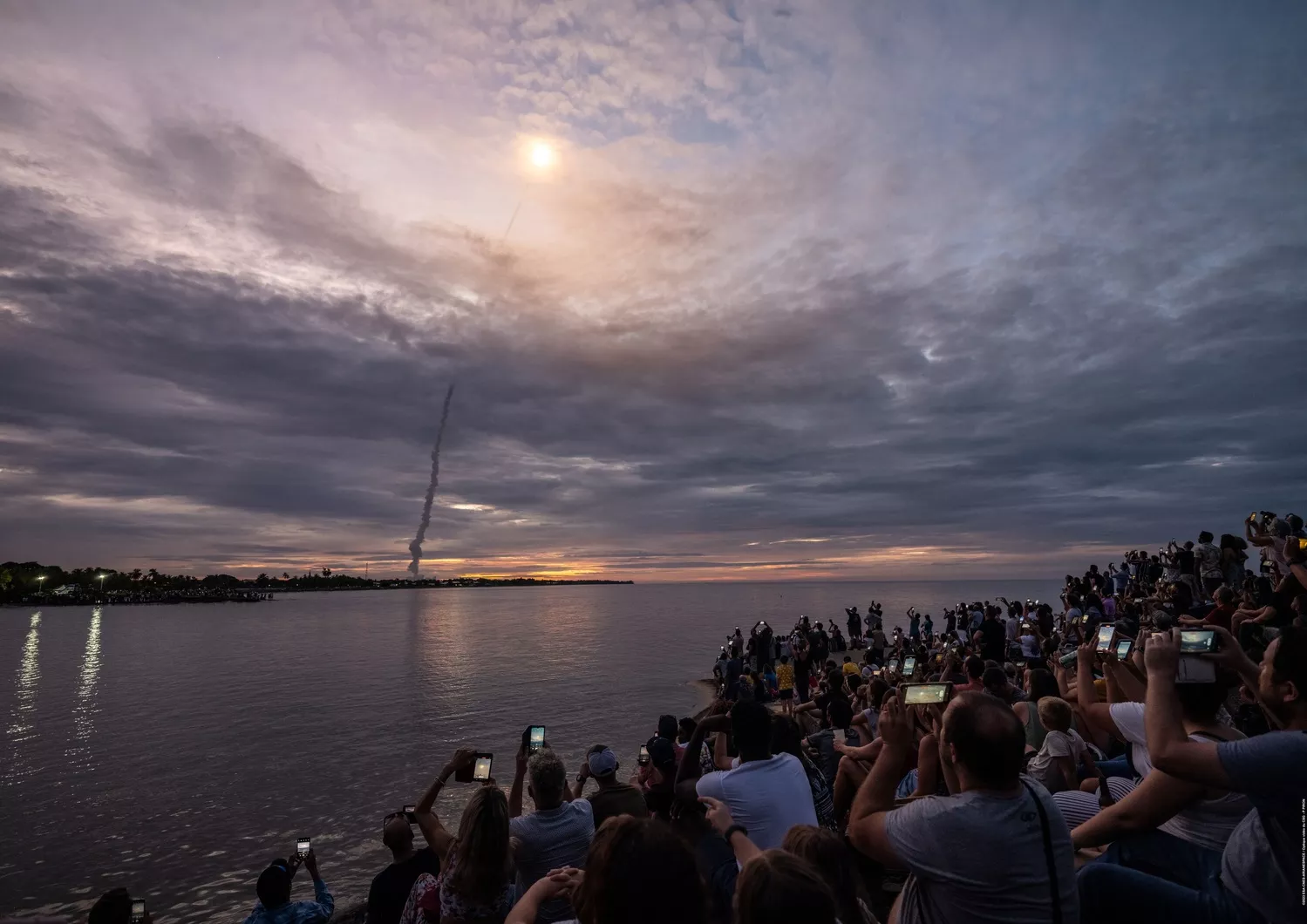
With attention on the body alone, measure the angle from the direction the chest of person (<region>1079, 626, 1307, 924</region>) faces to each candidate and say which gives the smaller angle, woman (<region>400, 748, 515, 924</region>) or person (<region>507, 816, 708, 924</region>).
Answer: the woman

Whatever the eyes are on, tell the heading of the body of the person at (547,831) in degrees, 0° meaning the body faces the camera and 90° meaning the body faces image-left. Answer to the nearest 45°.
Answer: approximately 180°

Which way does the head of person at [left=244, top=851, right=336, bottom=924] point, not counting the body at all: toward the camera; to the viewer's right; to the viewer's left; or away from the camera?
away from the camera

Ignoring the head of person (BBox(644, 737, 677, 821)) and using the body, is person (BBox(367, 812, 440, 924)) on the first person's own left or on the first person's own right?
on the first person's own left

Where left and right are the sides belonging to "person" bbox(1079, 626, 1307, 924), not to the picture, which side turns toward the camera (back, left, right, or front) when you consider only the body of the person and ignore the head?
left

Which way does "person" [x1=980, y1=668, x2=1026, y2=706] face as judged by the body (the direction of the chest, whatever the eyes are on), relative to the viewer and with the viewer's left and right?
facing away from the viewer and to the left of the viewer

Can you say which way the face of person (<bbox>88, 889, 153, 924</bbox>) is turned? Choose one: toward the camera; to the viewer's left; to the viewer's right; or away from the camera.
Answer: away from the camera

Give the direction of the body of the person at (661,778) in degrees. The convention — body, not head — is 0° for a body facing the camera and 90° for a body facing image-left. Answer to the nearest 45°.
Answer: approximately 135°

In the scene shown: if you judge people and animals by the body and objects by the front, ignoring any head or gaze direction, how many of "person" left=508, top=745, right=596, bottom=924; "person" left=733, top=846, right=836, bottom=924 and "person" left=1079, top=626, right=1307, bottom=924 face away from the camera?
2

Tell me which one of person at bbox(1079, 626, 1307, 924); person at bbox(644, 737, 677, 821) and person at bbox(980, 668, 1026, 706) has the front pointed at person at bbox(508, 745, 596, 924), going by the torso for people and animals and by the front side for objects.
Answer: person at bbox(1079, 626, 1307, 924)

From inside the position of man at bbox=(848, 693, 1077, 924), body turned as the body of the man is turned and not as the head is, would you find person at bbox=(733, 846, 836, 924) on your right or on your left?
on your left

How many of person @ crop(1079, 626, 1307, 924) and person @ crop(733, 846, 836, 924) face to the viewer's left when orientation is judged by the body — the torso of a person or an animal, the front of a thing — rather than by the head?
1

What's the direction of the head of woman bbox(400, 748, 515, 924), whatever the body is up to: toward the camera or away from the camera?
away from the camera
